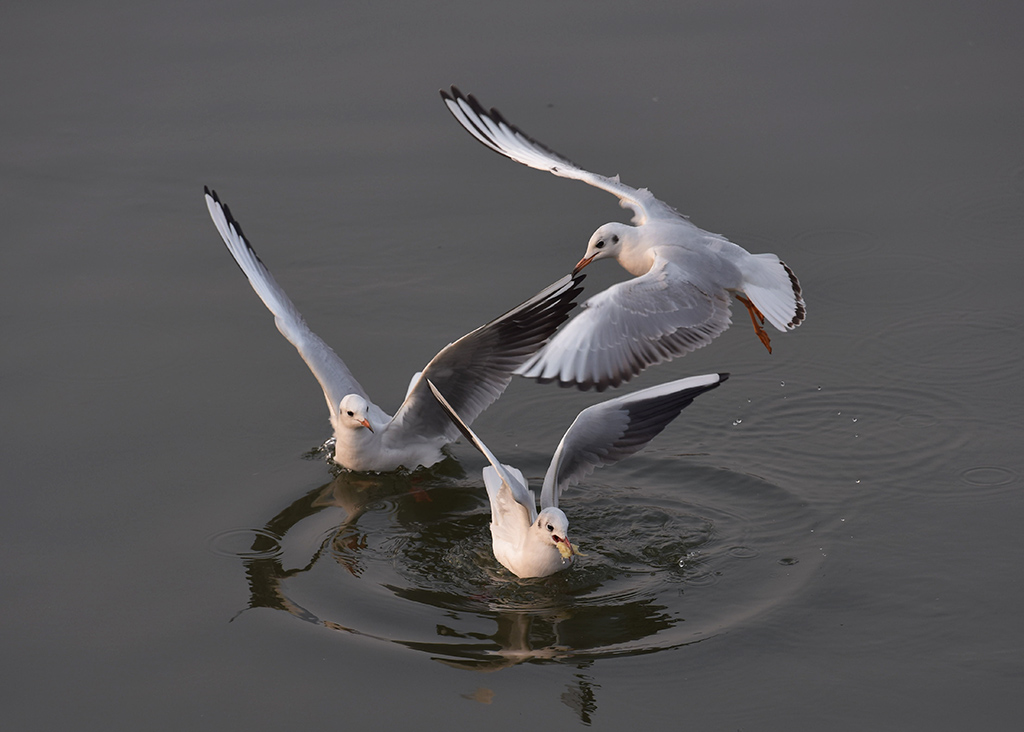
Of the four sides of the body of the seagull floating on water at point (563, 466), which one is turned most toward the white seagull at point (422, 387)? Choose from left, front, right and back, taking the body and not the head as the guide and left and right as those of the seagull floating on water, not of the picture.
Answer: back

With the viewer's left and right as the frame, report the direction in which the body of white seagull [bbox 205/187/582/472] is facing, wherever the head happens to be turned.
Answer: facing the viewer and to the left of the viewer

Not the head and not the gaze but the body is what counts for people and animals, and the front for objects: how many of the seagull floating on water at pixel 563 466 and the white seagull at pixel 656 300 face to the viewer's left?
1

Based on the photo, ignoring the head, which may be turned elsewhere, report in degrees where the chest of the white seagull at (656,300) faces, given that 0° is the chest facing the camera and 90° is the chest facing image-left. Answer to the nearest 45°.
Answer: approximately 90°

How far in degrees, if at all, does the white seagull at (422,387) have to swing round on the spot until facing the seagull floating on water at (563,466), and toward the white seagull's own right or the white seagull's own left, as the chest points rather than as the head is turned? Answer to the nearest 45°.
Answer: approximately 90° to the white seagull's own left
